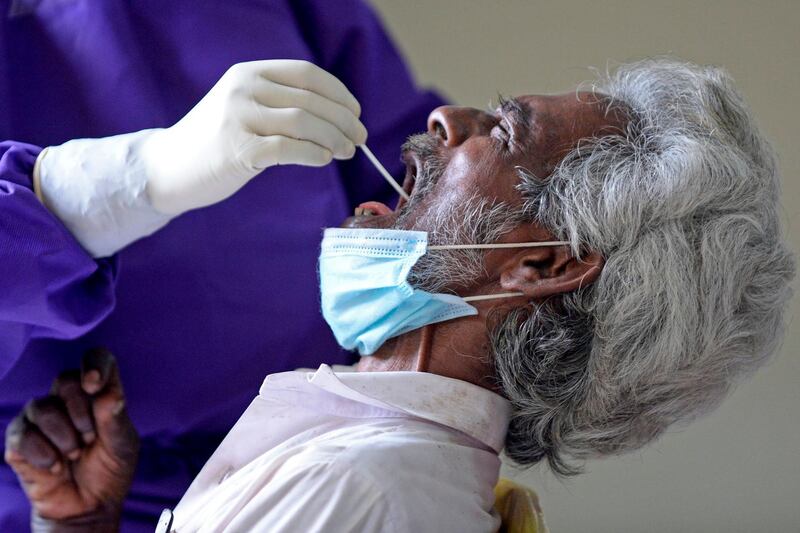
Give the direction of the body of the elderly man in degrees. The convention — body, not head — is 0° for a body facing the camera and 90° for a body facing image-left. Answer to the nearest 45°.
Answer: approximately 90°

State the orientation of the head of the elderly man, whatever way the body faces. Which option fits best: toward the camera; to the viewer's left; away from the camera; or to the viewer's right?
to the viewer's left
